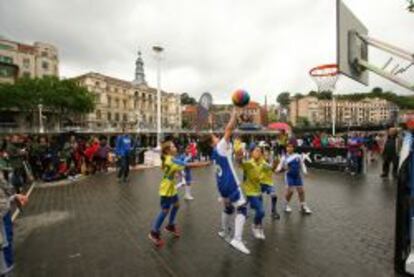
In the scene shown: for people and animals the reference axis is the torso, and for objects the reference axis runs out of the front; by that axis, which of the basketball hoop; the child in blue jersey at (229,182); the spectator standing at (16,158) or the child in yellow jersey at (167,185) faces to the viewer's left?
the basketball hoop

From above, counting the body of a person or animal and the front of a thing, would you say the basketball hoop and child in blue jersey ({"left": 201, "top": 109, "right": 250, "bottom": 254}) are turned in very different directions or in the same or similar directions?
very different directions

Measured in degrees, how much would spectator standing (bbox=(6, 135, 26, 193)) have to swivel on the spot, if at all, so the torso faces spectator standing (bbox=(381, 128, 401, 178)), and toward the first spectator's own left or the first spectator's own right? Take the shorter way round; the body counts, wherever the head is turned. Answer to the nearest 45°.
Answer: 0° — they already face them

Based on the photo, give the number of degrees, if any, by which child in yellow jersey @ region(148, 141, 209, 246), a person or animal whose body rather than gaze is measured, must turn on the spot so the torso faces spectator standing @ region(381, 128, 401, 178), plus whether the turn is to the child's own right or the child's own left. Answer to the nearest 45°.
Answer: approximately 45° to the child's own left

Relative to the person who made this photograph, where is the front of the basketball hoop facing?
facing to the left of the viewer

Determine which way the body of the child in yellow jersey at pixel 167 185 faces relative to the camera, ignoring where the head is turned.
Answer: to the viewer's right
